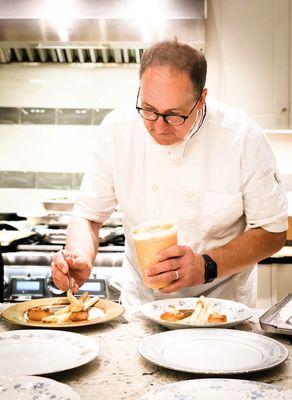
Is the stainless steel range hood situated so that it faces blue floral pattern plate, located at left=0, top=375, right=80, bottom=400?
yes

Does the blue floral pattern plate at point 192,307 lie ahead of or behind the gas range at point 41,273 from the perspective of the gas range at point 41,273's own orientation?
ahead

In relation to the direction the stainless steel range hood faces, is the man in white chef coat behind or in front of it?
in front

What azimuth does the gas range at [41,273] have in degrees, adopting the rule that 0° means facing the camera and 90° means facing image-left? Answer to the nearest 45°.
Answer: approximately 0°

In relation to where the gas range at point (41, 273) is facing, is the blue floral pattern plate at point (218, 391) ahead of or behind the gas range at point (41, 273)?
ahead

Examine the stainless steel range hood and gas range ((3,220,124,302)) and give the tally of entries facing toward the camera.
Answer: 2

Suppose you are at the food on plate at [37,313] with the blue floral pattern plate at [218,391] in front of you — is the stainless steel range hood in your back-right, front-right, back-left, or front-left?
back-left

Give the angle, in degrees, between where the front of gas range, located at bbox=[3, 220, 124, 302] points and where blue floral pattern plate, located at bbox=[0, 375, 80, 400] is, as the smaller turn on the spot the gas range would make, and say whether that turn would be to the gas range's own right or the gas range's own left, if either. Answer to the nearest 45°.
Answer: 0° — it already faces it

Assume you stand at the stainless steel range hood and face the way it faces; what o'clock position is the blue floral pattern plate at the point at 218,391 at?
The blue floral pattern plate is roughly at 12 o'clock from the stainless steel range hood.

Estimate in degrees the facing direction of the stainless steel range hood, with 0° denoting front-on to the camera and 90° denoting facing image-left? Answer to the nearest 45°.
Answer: approximately 0°
